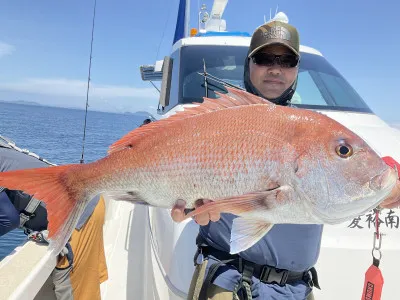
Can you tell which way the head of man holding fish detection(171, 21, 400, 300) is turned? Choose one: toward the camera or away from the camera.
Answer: toward the camera

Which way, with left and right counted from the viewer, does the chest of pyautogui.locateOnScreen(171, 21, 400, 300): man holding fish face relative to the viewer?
facing the viewer
